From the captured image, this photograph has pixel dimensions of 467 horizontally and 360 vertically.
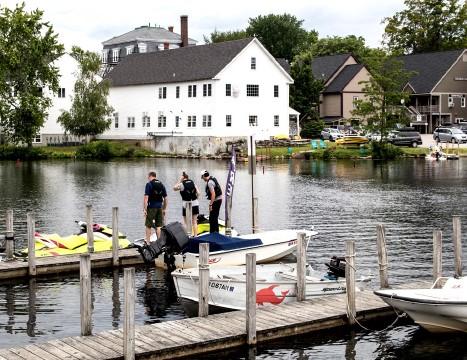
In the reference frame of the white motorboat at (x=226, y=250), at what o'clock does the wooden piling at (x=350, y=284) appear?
The wooden piling is roughly at 2 o'clock from the white motorboat.

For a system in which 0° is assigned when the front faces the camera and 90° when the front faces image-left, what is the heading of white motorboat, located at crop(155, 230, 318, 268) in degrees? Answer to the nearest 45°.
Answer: approximately 270°

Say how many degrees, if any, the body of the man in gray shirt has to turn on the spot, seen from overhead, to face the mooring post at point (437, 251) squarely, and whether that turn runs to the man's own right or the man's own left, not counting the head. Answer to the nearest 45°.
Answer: approximately 135° to the man's own left

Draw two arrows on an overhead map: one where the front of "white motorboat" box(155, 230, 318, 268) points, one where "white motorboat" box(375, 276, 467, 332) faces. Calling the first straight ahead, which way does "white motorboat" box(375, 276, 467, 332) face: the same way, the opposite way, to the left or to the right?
the opposite way

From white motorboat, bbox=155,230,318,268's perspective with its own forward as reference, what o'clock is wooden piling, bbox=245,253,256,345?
The wooden piling is roughly at 3 o'clock from the white motorboat.

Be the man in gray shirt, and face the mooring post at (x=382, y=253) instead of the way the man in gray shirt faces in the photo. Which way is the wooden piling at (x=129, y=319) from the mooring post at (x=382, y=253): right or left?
right

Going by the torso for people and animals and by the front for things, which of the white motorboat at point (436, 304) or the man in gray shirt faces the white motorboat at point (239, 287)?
the white motorboat at point (436, 304)

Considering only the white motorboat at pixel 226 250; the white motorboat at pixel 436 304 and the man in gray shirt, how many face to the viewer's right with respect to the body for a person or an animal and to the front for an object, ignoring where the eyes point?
1

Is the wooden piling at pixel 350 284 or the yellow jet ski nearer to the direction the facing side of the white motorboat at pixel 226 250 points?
the wooden piling

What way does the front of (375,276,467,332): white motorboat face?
to the viewer's left

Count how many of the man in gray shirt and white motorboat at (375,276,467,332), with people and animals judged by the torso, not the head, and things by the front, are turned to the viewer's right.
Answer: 0

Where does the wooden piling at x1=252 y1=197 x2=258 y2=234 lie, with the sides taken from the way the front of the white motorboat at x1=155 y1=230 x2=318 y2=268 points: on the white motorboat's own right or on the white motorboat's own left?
on the white motorboat's own left
